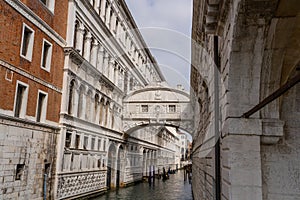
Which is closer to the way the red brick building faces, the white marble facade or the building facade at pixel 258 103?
the building facade

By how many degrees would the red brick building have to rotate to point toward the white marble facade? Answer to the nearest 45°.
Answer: approximately 90° to its left

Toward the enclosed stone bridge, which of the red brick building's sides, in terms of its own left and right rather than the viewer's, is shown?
left

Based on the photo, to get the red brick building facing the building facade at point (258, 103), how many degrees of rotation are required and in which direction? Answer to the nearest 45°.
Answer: approximately 45° to its right

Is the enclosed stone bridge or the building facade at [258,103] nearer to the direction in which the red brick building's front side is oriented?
the building facade

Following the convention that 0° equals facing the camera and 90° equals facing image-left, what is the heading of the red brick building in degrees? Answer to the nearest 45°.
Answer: approximately 315°
